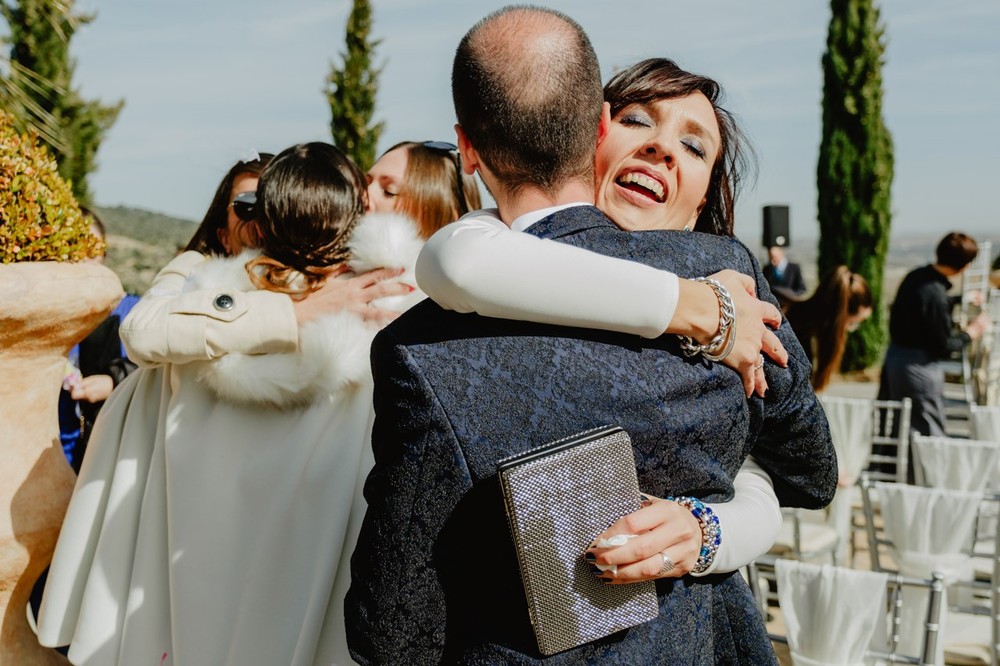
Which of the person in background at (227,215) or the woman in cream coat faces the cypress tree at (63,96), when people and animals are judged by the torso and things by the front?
the woman in cream coat

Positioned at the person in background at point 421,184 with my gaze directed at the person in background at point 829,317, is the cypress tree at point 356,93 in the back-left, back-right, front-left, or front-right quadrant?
front-left

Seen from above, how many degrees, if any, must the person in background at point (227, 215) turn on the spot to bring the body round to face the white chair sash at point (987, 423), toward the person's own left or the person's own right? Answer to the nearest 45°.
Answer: approximately 45° to the person's own left

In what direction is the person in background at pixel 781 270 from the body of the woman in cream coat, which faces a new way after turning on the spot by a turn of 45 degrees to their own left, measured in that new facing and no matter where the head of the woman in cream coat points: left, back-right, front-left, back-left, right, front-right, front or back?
right

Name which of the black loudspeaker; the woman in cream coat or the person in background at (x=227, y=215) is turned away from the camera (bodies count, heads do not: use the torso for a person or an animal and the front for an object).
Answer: the woman in cream coat

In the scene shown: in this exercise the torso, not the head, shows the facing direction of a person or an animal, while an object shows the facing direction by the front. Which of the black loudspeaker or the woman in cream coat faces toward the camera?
the black loudspeaker

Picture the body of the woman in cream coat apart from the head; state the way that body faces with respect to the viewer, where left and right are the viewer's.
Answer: facing away from the viewer

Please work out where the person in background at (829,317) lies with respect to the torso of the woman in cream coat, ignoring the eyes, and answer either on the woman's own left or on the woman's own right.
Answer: on the woman's own right

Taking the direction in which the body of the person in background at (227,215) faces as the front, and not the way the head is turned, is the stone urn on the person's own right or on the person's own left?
on the person's own right

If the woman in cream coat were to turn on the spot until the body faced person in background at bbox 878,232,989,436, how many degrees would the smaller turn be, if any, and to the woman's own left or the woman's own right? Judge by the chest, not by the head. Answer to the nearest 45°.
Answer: approximately 45° to the woman's own right

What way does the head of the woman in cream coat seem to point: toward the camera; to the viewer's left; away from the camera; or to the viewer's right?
away from the camera

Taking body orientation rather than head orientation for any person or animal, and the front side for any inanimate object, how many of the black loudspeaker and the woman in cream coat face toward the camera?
1

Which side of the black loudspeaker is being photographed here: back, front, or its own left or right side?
front

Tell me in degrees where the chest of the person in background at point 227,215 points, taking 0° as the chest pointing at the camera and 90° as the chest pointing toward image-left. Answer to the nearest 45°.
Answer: approximately 315°

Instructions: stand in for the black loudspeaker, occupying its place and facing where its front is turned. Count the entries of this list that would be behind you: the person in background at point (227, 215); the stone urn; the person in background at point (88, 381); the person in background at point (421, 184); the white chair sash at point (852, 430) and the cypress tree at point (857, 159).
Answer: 1
